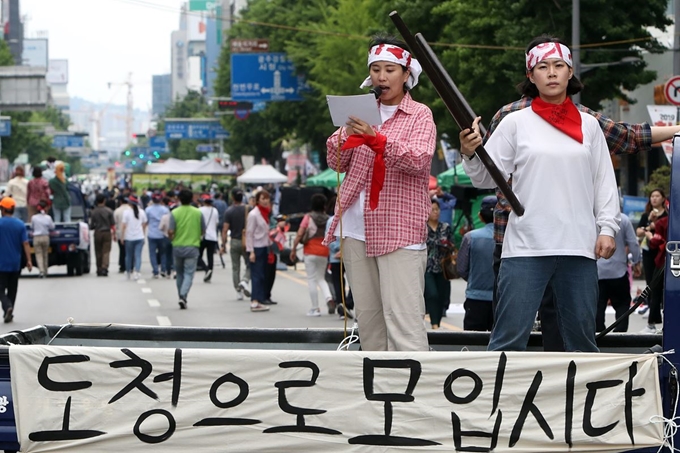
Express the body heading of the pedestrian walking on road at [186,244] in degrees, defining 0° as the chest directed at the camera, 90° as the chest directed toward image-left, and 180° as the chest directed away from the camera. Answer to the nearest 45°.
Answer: approximately 180°

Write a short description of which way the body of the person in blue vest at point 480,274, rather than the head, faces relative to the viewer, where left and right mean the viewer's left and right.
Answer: facing away from the viewer

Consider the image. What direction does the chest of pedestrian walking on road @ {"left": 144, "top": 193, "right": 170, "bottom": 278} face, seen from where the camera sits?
away from the camera

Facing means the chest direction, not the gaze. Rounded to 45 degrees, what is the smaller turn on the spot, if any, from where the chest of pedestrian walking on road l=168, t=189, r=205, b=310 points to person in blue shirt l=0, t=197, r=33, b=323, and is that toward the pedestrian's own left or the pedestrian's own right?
approximately 135° to the pedestrian's own left

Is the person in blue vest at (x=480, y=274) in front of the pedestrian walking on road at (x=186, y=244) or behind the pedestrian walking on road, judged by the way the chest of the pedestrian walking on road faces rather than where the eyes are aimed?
behind
